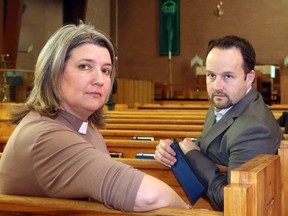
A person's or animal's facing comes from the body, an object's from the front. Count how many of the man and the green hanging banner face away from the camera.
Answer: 0

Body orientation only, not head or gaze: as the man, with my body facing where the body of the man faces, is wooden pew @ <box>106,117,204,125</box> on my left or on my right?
on my right

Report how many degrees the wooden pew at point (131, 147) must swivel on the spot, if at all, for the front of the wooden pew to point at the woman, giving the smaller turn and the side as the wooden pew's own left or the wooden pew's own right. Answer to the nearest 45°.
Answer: approximately 180°

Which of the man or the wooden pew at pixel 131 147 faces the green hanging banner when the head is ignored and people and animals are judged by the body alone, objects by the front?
the wooden pew

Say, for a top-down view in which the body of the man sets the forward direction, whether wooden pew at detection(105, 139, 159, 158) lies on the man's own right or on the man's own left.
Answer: on the man's own right

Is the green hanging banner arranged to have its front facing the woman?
yes

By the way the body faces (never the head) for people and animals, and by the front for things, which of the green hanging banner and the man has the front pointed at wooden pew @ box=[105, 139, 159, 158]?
the green hanging banner

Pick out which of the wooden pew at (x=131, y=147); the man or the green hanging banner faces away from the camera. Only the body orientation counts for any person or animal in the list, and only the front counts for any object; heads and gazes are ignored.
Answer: the wooden pew

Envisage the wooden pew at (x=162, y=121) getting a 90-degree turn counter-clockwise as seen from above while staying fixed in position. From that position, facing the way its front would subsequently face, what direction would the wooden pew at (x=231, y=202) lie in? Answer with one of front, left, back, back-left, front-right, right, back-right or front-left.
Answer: left

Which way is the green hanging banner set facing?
toward the camera

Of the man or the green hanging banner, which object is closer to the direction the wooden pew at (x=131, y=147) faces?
the green hanging banner

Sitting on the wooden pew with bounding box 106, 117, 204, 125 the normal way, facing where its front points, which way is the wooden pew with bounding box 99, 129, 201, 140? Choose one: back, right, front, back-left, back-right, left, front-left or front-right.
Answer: back

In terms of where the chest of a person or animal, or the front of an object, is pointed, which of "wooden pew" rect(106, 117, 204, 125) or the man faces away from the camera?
the wooden pew

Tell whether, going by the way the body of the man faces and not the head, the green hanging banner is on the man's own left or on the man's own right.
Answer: on the man's own right

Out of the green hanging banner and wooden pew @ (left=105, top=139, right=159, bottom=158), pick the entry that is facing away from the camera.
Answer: the wooden pew

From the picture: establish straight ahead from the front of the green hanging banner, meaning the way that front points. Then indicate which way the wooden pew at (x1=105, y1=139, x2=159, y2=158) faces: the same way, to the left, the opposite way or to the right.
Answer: the opposite way

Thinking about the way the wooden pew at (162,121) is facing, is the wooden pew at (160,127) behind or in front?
behind

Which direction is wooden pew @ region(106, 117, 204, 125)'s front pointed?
away from the camera

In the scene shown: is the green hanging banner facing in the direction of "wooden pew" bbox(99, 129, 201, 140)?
yes

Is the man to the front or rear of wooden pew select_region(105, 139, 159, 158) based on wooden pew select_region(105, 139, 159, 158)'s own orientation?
to the rear

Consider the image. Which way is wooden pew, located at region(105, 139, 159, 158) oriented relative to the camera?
away from the camera

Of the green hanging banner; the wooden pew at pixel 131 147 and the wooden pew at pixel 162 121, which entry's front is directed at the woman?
the green hanging banner
